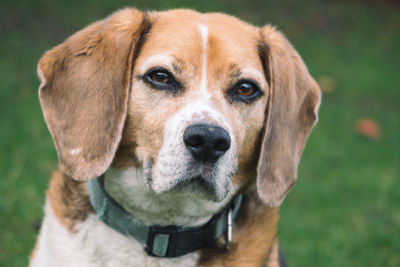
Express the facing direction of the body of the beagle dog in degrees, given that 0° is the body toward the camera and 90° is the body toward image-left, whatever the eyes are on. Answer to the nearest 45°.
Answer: approximately 0°
